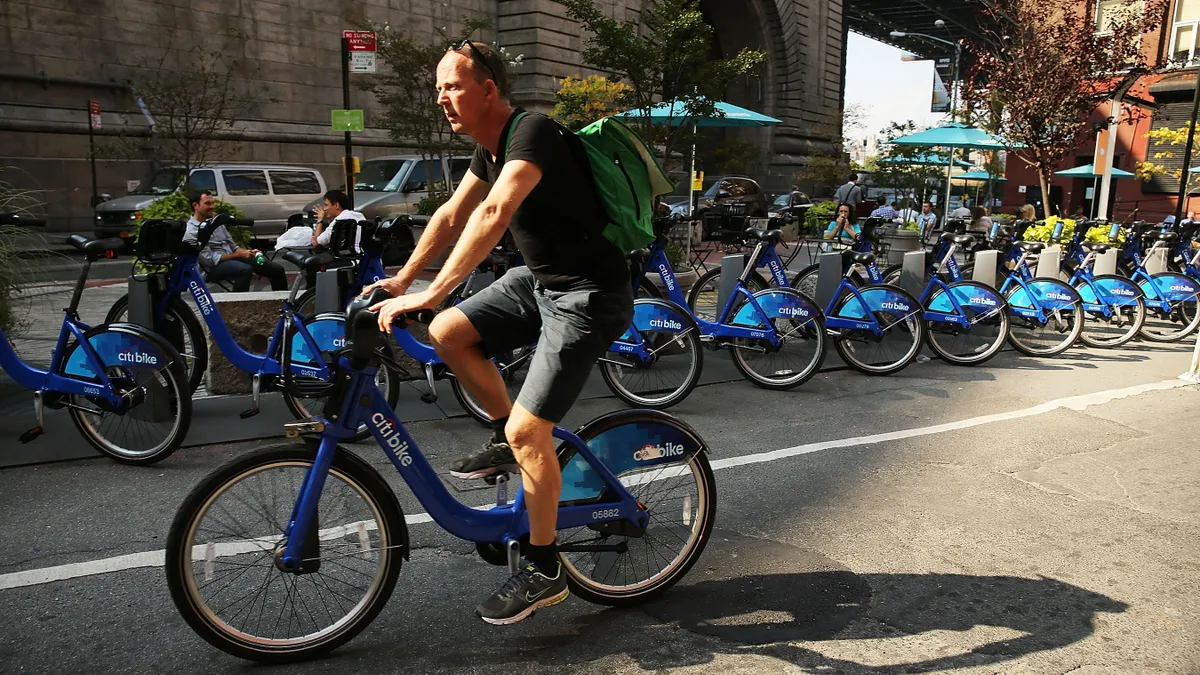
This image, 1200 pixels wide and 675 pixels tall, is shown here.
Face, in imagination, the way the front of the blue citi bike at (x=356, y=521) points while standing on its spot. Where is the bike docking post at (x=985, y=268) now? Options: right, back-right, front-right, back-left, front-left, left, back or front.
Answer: back-right

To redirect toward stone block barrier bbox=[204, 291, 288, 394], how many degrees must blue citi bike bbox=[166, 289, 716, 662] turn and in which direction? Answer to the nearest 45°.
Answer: approximately 90° to its right

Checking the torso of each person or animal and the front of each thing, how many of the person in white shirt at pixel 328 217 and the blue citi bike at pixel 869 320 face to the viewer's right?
0

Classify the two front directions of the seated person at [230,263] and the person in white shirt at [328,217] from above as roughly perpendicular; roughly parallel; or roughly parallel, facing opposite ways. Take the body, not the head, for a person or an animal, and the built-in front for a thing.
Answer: roughly parallel, facing opposite ways

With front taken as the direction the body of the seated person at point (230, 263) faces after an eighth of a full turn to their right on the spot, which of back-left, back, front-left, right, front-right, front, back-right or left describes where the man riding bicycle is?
front-right

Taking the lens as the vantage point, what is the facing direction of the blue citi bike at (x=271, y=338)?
facing away from the viewer and to the left of the viewer

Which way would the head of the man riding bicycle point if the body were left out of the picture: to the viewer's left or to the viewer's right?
to the viewer's left

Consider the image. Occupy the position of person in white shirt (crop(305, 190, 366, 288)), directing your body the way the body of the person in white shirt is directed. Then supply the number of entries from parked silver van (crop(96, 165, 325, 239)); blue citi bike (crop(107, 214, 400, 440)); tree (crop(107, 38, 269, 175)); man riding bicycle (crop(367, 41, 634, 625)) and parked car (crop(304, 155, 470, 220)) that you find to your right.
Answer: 3

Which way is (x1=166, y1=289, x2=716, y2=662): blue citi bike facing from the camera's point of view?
to the viewer's left

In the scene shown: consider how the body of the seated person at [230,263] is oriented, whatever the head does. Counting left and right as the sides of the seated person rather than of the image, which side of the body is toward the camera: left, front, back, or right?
right

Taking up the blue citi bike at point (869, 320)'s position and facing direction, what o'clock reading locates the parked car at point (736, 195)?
The parked car is roughly at 1 o'clock from the blue citi bike.

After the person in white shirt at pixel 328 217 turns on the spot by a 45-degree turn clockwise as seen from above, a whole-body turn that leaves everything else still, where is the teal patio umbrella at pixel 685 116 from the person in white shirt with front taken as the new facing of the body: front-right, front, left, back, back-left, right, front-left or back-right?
right

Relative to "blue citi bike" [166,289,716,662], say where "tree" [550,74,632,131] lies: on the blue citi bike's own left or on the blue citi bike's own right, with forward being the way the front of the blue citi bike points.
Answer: on the blue citi bike's own right

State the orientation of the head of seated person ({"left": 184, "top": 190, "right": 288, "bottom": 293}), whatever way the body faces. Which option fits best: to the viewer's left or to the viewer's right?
to the viewer's right

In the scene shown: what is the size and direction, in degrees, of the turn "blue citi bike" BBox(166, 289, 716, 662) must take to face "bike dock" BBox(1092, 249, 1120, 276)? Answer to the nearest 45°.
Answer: approximately 135° to its right
